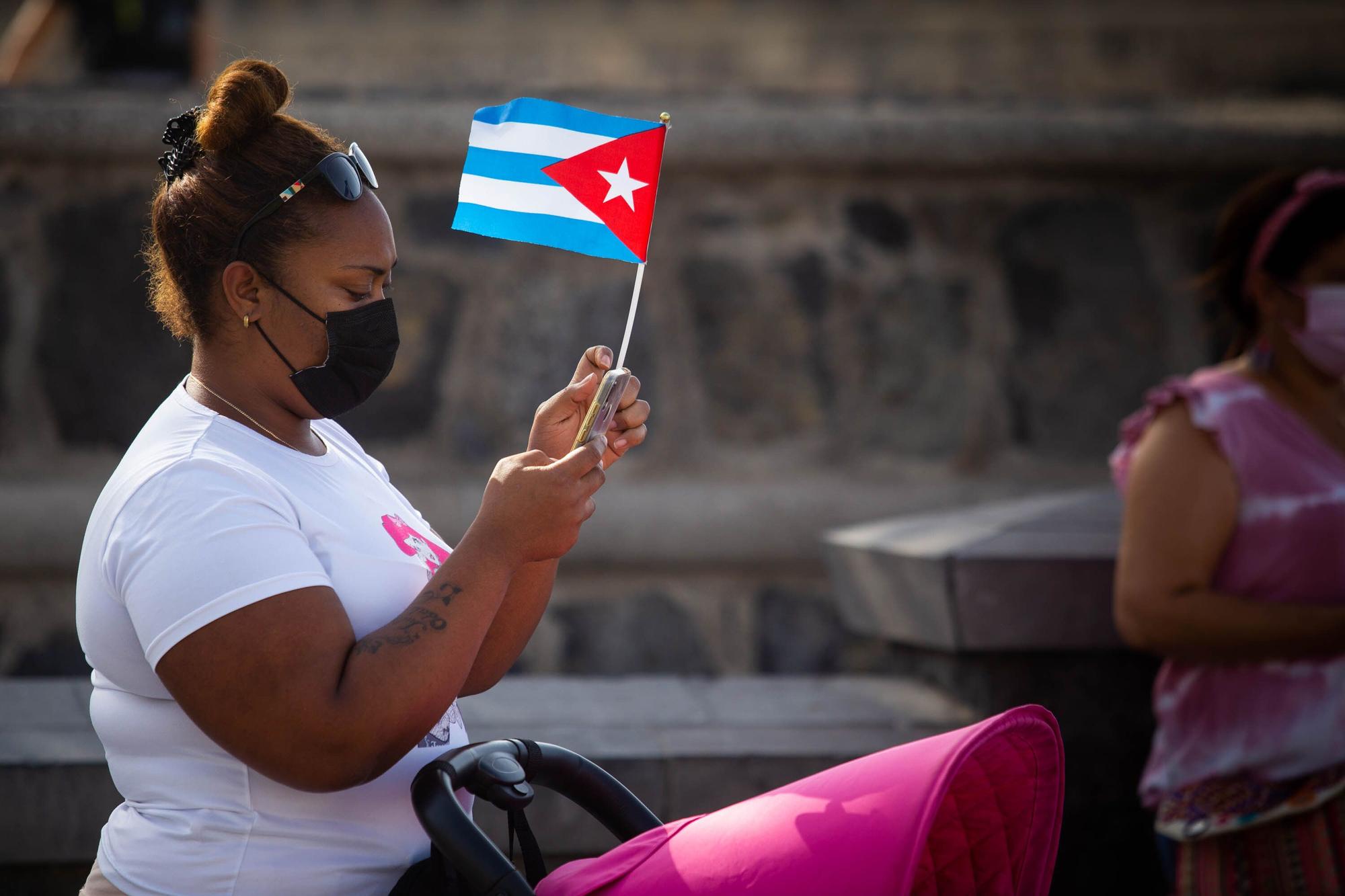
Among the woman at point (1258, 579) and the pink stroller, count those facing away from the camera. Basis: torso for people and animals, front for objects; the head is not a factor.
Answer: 0

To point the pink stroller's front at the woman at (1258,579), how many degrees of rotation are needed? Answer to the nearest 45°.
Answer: approximately 90° to its left

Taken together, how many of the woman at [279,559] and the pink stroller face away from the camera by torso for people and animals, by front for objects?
0

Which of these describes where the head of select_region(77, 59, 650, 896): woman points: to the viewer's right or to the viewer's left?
to the viewer's right

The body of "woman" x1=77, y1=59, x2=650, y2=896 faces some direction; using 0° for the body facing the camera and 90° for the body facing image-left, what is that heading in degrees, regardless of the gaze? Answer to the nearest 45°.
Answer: approximately 270°

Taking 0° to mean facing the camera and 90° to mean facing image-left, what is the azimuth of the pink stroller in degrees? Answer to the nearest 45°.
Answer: approximately 315°

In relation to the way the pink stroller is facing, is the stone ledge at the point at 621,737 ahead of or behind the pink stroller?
behind
